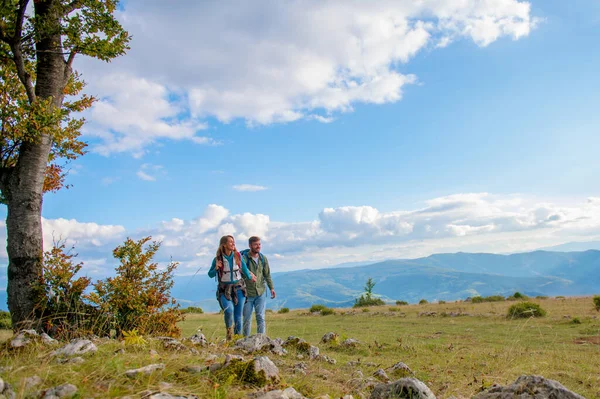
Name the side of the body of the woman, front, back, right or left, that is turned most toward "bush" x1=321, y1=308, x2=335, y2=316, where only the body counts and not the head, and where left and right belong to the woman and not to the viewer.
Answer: back

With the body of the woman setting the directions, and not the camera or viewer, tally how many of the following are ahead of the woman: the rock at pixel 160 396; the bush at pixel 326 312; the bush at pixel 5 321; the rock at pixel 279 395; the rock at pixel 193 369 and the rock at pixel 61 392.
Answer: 4

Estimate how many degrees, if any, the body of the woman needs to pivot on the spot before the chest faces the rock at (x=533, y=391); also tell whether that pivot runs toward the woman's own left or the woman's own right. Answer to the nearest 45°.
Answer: approximately 45° to the woman's own left

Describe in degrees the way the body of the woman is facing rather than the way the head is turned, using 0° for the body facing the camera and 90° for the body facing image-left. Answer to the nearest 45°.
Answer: approximately 0°

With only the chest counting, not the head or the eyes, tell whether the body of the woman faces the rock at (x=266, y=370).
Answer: yes

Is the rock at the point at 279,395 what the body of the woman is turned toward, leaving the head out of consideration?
yes

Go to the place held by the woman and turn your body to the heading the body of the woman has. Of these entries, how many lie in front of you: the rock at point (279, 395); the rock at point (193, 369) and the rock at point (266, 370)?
3

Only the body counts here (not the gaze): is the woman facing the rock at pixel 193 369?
yes

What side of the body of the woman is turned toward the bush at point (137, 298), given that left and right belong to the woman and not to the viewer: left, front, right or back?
right

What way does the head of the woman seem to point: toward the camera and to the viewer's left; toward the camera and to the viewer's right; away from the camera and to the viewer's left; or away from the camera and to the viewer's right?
toward the camera and to the viewer's right

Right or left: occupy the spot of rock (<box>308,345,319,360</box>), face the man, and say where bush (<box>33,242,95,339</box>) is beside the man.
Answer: left
